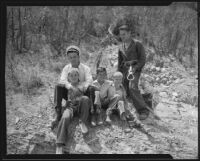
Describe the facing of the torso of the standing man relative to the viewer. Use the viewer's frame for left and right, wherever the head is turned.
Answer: facing the viewer and to the left of the viewer

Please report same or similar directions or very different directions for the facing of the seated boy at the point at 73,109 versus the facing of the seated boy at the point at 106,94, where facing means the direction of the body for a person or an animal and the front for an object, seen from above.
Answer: same or similar directions

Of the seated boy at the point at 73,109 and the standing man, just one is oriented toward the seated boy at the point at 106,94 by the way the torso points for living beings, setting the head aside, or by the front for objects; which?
the standing man

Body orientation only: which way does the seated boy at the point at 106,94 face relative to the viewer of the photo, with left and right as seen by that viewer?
facing the viewer

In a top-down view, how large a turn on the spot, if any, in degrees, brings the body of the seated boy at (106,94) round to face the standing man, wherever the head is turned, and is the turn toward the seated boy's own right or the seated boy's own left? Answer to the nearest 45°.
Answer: approximately 135° to the seated boy's own left

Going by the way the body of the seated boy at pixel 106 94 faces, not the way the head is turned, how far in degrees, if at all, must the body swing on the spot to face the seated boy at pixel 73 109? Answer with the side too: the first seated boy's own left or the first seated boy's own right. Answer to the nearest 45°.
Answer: approximately 45° to the first seated boy's own right

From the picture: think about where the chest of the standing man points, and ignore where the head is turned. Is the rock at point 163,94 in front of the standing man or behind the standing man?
behind

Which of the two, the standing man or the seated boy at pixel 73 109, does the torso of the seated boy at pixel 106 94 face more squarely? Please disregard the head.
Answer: the seated boy

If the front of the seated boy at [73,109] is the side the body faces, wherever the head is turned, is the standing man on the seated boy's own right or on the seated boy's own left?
on the seated boy's own left

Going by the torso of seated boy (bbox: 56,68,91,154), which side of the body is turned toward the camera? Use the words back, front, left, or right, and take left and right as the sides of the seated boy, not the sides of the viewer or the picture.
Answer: front

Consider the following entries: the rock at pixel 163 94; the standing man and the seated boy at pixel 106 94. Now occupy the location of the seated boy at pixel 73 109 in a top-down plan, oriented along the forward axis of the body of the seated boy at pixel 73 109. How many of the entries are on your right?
0
